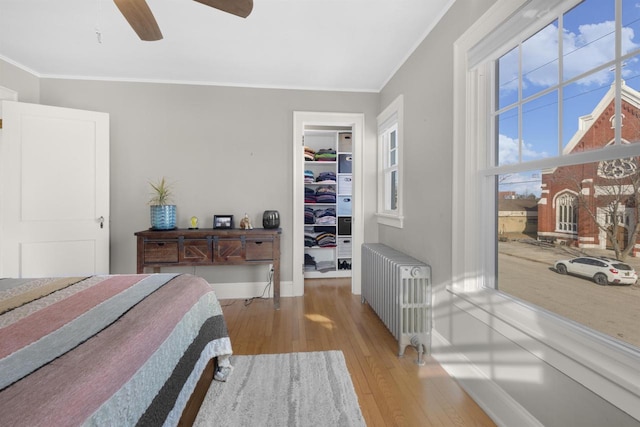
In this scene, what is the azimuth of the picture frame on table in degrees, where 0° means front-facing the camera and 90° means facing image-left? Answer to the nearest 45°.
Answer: approximately 0°

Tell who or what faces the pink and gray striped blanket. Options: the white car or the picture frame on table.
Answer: the picture frame on table

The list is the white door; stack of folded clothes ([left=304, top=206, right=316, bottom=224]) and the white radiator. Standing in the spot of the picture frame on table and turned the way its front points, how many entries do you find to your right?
1

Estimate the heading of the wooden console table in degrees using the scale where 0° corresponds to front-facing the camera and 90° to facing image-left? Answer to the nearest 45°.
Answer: approximately 0°

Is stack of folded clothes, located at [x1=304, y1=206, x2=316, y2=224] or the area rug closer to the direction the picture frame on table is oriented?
the area rug

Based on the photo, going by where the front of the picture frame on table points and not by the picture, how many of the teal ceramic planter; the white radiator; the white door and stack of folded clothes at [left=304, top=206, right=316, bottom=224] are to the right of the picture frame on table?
2

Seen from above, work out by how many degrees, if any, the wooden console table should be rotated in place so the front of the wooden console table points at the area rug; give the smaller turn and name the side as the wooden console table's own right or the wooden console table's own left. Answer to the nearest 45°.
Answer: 0° — it already faces it

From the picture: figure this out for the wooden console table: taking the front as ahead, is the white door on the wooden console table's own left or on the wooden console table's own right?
on the wooden console table's own right

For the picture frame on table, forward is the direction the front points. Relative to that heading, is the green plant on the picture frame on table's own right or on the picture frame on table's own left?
on the picture frame on table's own right

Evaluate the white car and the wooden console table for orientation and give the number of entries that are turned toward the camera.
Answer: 1
